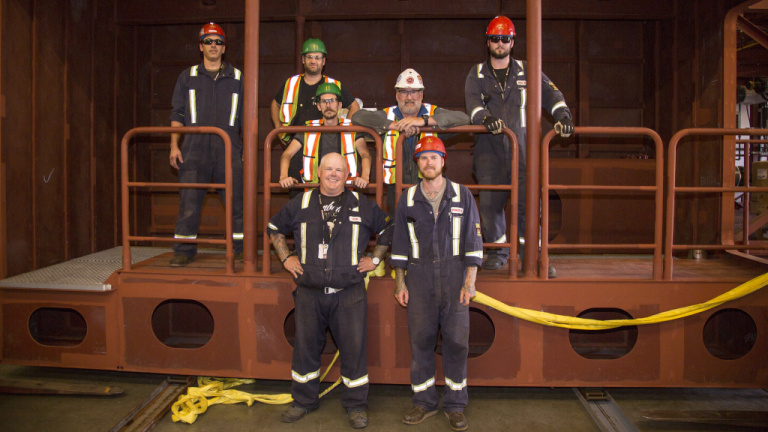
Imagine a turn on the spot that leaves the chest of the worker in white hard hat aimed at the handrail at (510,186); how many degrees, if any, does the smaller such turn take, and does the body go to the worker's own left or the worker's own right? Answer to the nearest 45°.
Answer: approximately 90° to the worker's own left

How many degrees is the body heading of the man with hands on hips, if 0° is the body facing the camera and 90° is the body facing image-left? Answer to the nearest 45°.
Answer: approximately 0°

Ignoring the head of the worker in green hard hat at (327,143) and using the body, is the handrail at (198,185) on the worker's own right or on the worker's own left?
on the worker's own right

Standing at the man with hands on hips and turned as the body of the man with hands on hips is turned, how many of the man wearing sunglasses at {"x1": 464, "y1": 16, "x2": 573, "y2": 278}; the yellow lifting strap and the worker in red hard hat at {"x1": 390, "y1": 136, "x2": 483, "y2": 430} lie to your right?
0

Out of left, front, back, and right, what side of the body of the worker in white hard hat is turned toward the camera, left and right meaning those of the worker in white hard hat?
front

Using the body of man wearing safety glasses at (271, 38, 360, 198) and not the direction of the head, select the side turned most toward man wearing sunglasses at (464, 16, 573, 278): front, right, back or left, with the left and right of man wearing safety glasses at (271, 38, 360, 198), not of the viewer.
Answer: left

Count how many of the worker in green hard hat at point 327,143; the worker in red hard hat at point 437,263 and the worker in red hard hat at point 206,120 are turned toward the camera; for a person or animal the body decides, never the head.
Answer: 3

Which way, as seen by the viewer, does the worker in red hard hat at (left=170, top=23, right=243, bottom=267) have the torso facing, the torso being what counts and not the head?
toward the camera

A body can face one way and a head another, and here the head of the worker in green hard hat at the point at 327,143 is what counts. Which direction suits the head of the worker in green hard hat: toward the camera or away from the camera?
toward the camera

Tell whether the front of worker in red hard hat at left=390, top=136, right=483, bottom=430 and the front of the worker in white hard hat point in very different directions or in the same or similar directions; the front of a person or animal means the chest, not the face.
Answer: same or similar directions

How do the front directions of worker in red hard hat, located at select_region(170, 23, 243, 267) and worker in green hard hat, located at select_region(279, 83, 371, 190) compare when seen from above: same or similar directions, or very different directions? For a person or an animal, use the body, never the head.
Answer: same or similar directions

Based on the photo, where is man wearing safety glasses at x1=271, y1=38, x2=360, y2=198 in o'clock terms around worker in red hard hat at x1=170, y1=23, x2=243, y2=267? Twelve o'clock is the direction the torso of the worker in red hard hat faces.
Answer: The man wearing safety glasses is roughly at 10 o'clock from the worker in red hard hat.

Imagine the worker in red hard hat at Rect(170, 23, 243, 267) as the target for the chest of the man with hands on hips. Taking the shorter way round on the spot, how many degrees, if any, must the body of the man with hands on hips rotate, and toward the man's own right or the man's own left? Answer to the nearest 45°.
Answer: approximately 135° to the man's own right
